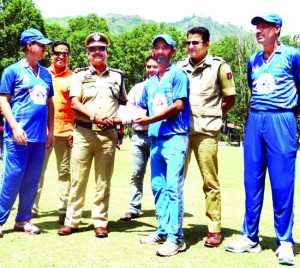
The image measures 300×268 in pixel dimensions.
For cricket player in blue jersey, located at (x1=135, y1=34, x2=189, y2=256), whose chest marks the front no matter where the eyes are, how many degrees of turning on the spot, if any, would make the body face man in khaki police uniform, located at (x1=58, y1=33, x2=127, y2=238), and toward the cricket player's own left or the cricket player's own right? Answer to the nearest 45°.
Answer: approximately 90° to the cricket player's own right

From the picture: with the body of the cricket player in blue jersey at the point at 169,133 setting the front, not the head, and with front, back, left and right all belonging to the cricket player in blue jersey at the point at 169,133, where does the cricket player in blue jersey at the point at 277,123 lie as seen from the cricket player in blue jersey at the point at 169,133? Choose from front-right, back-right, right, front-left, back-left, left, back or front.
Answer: back-left

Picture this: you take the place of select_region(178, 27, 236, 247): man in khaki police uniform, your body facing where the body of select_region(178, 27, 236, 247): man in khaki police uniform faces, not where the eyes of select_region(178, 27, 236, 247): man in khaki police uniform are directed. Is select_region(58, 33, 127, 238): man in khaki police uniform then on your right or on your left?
on your right

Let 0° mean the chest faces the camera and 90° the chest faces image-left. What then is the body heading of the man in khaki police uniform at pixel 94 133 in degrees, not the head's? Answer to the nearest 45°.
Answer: approximately 0°

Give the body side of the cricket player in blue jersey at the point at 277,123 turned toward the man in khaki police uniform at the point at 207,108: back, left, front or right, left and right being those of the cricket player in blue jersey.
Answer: right

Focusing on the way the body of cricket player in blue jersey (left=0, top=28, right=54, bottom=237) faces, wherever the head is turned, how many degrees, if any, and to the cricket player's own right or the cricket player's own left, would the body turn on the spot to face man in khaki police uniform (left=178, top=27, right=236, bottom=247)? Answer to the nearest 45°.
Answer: approximately 45° to the cricket player's own left

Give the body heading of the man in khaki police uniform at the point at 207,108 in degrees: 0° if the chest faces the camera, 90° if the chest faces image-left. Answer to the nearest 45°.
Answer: approximately 45°

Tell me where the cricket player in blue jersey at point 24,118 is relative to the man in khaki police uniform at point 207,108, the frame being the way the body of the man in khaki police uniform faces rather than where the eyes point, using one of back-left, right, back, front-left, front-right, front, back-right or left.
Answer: front-right
